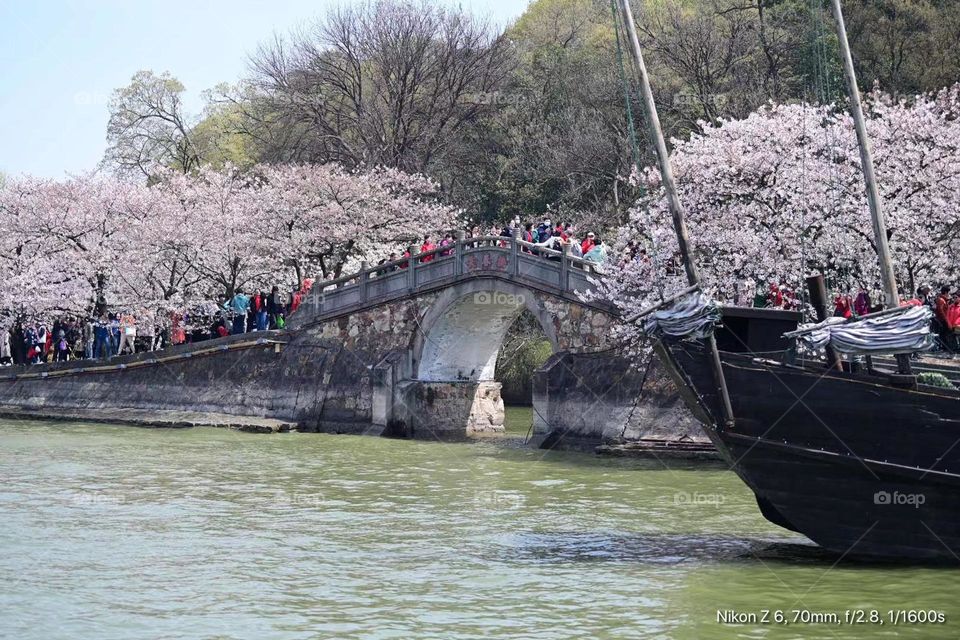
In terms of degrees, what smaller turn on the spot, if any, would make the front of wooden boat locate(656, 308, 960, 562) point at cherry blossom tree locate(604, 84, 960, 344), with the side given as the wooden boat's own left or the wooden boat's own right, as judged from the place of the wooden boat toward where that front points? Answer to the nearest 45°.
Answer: approximately 90° to the wooden boat's own right

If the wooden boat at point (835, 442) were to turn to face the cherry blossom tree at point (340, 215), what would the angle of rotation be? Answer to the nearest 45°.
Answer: approximately 45° to its right

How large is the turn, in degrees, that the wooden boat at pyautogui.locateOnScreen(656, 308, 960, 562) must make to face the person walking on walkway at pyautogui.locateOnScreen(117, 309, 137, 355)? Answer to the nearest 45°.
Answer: approximately 45° to its right

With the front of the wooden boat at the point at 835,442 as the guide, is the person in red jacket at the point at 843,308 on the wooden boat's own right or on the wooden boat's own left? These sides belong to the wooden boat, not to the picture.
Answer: on the wooden boat's own right

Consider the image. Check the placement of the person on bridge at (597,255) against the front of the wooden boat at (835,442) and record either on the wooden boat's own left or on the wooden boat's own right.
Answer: on the wooden boat's own right

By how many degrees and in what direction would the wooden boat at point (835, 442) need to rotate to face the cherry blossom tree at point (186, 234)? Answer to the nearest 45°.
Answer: approximately 45° to its right

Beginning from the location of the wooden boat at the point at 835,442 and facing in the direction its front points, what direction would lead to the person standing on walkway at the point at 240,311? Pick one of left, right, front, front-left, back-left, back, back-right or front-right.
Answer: front-right

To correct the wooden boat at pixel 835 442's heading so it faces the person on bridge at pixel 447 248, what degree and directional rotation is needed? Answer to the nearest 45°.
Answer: approximately 45° to its right

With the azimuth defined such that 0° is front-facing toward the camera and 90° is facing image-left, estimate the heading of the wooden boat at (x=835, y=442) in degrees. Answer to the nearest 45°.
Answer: approximately 90°
